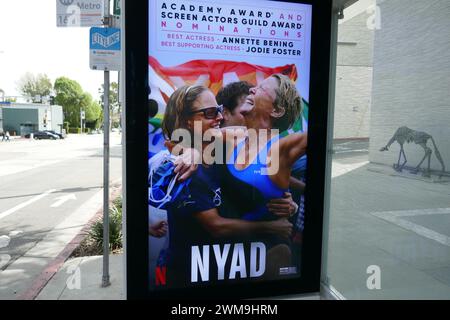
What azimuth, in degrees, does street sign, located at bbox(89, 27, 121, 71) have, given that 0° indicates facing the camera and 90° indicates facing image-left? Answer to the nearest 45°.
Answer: approximately 0°

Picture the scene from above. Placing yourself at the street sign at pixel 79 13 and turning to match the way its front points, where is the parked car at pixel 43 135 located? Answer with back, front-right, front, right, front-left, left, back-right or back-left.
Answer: back

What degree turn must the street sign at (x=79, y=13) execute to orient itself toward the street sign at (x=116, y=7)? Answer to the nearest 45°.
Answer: approximately 135° to its left

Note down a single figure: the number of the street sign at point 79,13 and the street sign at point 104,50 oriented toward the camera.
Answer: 2

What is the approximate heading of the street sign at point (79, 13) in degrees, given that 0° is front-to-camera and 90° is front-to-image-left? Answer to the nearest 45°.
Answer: approximately 0°

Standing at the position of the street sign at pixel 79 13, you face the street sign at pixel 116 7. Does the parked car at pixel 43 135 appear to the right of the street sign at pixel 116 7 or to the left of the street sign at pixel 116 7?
left

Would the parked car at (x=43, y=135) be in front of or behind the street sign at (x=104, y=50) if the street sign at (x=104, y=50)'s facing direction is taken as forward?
behind
